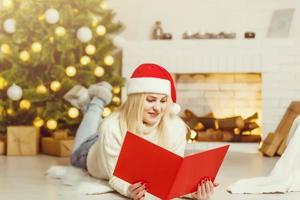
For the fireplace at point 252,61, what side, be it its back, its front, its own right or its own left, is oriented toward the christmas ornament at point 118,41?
right

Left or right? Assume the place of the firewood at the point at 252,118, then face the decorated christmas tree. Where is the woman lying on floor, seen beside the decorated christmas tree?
left

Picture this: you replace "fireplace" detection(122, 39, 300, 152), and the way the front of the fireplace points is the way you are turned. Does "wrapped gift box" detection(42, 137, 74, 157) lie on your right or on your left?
on your right

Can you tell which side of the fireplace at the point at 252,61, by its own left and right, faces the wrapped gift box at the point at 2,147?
right

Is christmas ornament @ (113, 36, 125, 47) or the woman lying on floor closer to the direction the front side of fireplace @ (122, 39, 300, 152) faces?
the woman lying on floor

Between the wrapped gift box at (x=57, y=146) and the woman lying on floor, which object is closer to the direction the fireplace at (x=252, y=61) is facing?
the woman lying on floor

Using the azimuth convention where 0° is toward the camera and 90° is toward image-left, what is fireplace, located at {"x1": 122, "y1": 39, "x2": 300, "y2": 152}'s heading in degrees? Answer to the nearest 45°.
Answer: approximately 0°

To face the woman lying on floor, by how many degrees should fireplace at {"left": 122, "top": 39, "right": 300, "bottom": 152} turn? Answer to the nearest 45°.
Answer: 0° — it already faces them
